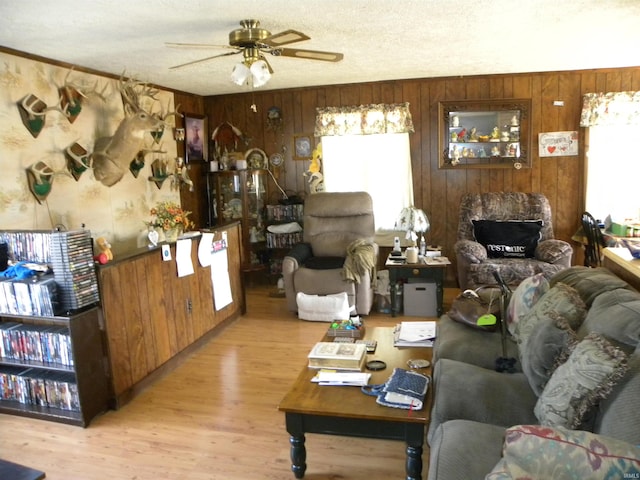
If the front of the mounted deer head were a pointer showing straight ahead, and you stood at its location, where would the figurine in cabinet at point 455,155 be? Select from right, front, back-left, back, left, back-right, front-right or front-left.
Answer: front

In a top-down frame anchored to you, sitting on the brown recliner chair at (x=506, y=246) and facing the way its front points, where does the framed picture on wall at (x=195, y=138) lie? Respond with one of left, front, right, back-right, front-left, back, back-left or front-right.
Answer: right

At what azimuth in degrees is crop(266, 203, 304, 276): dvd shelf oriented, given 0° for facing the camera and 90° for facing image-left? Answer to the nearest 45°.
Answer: approximately 0°

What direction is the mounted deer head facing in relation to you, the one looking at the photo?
facing to the right of the viewer

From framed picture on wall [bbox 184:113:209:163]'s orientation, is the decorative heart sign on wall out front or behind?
out front

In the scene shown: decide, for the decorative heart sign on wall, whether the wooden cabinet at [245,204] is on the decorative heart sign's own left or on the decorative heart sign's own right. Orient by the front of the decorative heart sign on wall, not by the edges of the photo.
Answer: on the decorative heart sign's own right

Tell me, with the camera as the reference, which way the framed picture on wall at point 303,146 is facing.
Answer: facing the viewer

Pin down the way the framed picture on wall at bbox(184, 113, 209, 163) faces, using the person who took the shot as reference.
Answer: facing the viewer and to the right of the viewer

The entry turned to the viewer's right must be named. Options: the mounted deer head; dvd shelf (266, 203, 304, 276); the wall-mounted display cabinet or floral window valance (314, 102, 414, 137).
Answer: the mounted deer head

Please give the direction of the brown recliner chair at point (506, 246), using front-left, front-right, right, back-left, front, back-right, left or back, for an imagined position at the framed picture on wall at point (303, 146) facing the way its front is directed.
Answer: front-left

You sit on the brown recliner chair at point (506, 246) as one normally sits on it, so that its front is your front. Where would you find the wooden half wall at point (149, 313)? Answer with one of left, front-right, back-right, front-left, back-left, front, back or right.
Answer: front-right

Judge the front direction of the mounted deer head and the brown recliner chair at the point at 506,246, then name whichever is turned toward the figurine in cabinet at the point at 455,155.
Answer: the mounted deer head

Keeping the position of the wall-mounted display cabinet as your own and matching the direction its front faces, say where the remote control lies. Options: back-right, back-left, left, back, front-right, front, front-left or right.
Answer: front

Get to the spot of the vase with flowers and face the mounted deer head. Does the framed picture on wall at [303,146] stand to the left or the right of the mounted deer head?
right

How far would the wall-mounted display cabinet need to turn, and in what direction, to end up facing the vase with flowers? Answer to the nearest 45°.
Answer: approximately 45° to its right

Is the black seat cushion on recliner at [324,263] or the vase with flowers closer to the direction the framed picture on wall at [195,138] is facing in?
the black seat cushion on recliner

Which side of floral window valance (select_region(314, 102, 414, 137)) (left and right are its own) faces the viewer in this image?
front

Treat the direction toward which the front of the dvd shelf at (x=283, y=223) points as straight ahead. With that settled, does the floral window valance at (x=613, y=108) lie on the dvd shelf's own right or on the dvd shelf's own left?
on the dvd shelf's own left

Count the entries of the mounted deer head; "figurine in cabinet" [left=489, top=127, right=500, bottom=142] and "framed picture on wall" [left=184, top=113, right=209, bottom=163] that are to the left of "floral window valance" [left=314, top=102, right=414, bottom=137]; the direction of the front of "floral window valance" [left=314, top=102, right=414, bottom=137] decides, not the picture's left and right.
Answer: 1
